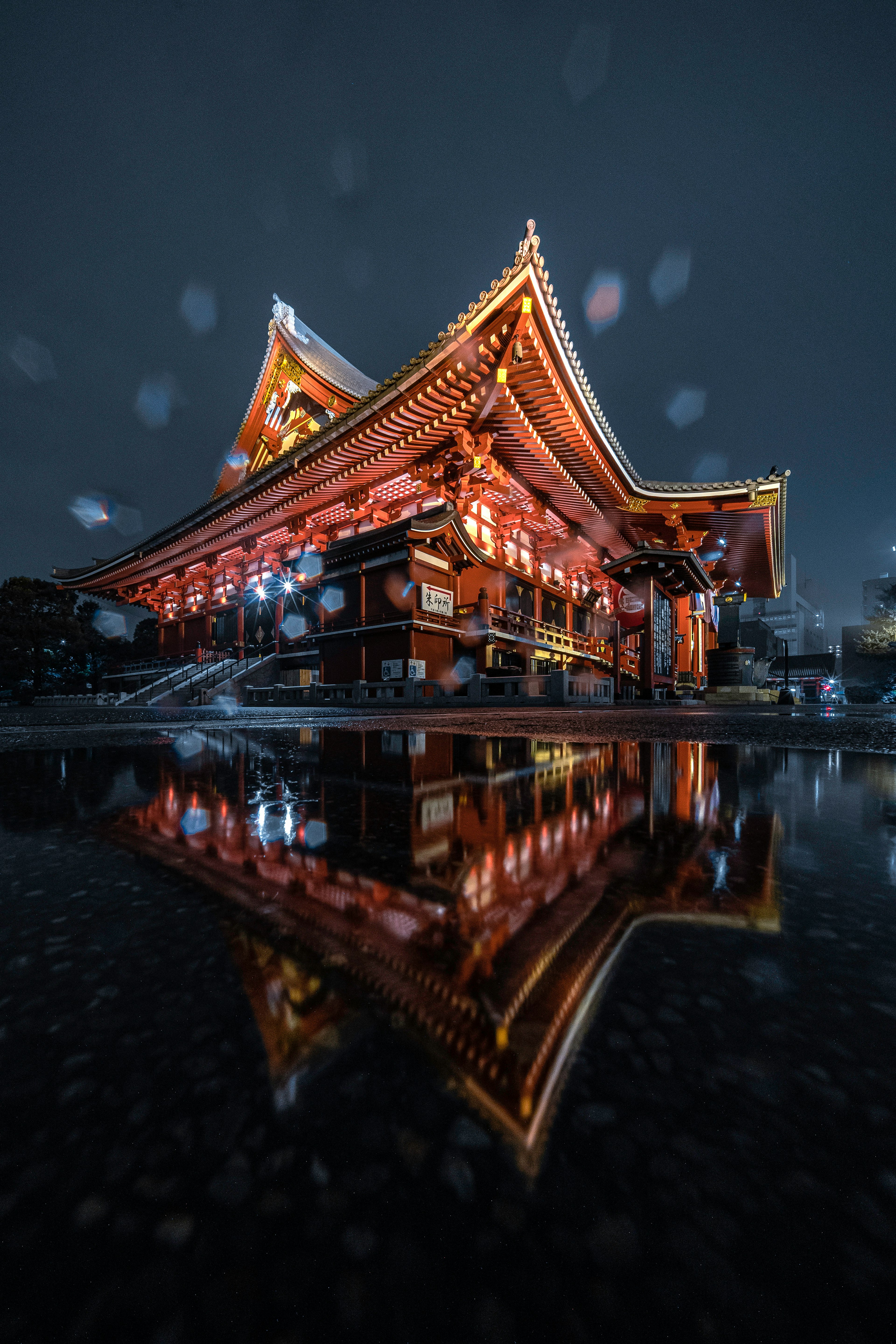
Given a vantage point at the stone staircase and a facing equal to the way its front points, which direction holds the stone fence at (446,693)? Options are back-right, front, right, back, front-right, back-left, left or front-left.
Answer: left

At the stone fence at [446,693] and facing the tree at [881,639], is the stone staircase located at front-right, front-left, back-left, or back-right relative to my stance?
back-left

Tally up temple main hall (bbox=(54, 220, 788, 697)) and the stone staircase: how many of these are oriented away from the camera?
0

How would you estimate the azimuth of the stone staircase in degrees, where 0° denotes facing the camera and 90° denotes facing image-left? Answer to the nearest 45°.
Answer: approximately 45°

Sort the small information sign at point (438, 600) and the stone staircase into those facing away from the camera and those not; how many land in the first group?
0

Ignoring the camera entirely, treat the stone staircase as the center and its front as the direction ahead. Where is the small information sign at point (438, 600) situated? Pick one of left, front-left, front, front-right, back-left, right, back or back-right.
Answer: left

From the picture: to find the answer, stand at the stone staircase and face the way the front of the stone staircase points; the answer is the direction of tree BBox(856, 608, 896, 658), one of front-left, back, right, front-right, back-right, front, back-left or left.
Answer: back-left
